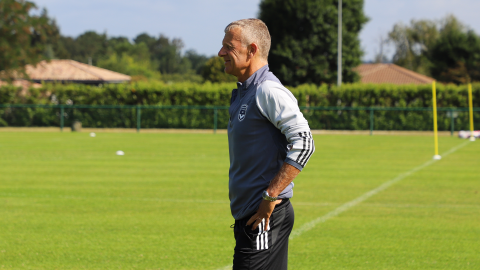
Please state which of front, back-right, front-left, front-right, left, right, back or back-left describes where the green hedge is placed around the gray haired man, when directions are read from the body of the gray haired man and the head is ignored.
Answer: right

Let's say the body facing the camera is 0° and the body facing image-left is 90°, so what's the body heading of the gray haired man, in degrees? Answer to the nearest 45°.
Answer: approximately 90°

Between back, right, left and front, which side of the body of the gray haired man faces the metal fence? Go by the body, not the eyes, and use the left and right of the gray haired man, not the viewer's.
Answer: right

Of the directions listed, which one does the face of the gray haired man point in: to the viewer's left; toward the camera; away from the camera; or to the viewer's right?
to the viewer's left
